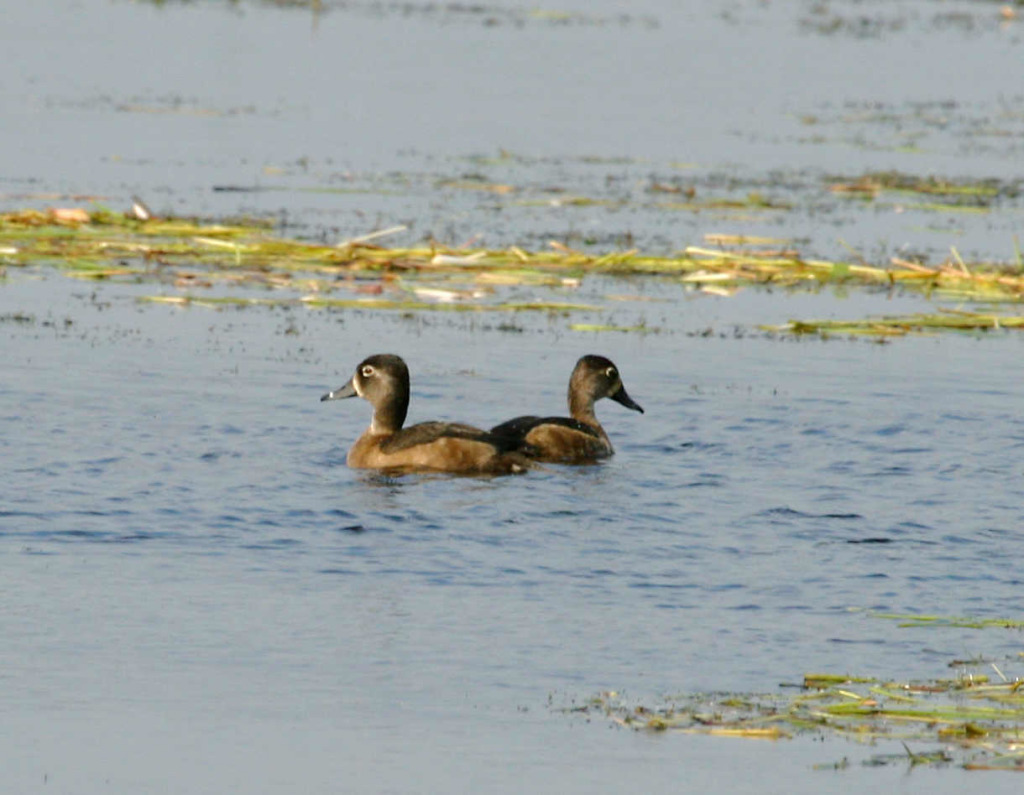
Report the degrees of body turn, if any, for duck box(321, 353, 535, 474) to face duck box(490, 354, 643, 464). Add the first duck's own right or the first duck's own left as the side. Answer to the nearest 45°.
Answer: approximately 180°

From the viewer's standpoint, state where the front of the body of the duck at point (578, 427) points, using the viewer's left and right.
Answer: facing to the right of the viewer

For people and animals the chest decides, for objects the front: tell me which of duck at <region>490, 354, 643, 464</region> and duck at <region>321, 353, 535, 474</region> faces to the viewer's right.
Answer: duck at <region>490, 354, 643, 464</region>

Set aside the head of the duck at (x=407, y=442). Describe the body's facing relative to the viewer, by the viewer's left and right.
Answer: facing to the left of the viewer

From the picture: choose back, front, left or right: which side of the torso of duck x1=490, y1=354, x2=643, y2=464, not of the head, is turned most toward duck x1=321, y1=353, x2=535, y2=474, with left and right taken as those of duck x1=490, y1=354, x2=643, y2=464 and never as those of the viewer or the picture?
back

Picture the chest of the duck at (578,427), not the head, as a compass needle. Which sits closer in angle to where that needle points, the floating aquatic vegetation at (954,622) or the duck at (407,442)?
the floating aquatic vegetation

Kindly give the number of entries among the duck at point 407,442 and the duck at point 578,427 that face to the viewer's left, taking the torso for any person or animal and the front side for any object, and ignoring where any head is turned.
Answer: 1

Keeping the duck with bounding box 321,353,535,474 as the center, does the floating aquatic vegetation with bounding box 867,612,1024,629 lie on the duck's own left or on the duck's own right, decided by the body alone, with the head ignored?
on the duck's own left

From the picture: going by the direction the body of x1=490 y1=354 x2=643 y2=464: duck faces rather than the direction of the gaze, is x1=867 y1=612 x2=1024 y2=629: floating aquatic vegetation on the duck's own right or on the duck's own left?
on the duck's own right

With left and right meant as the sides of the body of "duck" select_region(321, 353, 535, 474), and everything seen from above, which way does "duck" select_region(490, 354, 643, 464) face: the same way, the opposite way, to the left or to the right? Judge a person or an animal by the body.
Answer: the opposite way
